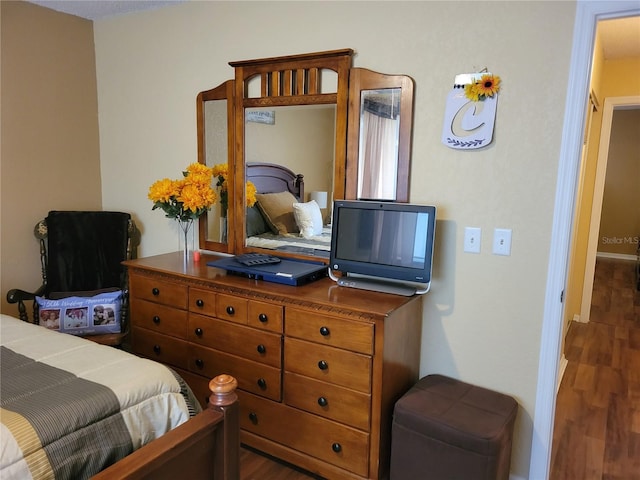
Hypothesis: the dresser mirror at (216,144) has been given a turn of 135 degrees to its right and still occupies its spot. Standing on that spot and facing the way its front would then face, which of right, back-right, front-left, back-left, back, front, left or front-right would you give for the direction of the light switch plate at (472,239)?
back-right

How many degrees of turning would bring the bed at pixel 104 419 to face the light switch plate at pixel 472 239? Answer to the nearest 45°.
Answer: approximately 45° to its left

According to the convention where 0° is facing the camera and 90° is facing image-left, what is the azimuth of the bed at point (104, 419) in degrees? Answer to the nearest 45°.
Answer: approximately 315°

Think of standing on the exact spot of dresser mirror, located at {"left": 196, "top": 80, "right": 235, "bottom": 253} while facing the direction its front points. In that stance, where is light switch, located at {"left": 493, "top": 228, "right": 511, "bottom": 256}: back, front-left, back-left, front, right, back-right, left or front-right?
left

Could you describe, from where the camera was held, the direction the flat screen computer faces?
facing the viewer and to the left of the viewer

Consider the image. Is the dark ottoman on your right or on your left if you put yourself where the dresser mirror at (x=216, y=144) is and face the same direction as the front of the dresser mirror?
on your left

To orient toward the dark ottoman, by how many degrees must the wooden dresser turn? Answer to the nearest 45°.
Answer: approximately 90° to its left

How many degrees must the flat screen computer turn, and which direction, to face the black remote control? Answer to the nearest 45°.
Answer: approximately 45° to its right
